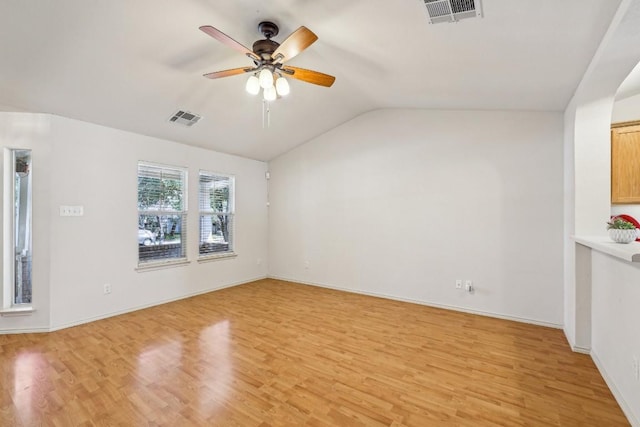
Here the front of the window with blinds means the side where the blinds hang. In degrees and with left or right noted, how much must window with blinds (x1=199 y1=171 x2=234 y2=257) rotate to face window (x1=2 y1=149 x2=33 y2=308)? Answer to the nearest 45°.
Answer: approximately 90° to its right

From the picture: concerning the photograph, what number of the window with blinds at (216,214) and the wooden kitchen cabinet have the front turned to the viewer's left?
0

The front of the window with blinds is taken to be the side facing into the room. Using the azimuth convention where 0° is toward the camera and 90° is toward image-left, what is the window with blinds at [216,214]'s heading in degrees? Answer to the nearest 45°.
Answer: approximately 315°

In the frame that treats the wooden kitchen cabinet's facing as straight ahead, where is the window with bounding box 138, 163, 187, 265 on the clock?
The window is roughly at 2 o'clock from the wooden kitchen cabinet.

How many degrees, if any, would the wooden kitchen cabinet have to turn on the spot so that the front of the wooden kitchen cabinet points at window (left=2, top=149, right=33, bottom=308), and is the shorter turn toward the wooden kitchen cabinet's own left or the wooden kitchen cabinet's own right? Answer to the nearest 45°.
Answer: approximately 45° to the wooden kitchen cabinet's own right

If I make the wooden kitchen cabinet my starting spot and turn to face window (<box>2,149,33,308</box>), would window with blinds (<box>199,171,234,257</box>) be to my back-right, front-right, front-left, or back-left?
front-right

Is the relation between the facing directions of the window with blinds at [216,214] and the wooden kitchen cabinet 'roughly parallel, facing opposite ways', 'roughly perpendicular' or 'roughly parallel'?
roughly perpendicular

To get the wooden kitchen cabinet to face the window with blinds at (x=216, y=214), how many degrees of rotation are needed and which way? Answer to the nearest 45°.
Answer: approximately 45° to its right

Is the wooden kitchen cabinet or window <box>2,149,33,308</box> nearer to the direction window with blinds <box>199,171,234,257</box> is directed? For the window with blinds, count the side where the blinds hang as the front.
the wooden kitchen cabinet

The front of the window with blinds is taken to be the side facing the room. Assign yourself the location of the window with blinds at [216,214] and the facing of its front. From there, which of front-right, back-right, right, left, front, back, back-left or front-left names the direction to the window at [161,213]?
right

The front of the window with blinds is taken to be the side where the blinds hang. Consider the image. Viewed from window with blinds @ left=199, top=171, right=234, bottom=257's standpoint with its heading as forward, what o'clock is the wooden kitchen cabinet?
The wooden kitchen cabinet is roughly at 12 o'clock from the window with blinds.

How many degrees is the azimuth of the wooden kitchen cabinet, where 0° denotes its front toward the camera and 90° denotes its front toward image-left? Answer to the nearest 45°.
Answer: approximately 0°
